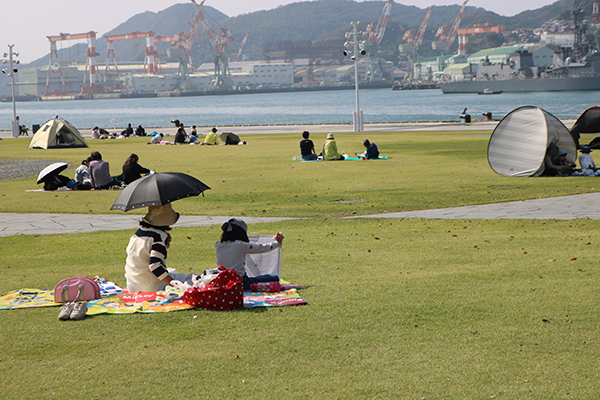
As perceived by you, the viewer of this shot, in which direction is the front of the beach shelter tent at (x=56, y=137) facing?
facing the viewer and to the right of the viewer

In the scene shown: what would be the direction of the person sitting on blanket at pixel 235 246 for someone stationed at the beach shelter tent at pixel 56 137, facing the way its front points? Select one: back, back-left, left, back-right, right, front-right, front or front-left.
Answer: front-right

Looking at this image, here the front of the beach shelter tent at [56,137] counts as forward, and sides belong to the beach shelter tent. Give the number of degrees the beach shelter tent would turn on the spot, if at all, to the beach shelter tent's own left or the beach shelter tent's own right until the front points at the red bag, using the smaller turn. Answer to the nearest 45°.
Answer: approximately 45° to the beach shelter tent's own right

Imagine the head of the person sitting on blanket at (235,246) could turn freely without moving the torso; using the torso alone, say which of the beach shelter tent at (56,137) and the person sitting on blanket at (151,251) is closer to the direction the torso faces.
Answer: the beach shelter tent

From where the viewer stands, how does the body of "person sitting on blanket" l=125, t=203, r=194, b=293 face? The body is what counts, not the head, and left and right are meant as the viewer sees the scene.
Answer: facing away from the viewer and to the right of the viewer

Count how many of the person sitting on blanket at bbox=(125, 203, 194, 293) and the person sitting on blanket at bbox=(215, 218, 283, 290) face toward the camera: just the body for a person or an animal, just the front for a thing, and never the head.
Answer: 0

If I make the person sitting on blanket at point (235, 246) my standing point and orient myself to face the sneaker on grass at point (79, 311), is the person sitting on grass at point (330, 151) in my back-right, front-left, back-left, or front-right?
back-right

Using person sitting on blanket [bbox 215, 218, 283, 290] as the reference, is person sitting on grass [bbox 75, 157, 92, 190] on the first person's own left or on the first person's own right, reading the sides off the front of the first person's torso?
on the first person's own left

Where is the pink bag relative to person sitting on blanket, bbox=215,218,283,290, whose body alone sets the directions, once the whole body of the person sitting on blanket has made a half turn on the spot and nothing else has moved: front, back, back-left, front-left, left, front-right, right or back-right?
front-right

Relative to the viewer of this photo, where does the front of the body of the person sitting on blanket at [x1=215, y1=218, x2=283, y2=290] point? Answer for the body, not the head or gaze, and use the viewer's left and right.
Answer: facing away from the viewer and to the right of the viewer

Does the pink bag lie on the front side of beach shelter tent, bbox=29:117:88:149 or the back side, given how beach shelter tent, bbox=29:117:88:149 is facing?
on the front side
